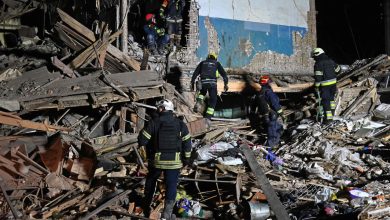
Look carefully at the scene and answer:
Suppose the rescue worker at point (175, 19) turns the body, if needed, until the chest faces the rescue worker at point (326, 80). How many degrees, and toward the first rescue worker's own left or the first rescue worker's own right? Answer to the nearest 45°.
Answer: approximately 45° to the first rescue worker's own left

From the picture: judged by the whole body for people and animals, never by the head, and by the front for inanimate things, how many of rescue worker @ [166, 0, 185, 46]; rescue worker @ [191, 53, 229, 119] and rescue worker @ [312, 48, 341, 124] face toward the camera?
1

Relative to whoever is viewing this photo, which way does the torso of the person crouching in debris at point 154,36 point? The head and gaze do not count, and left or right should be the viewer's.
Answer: facing the viewer and to the right of the viewer

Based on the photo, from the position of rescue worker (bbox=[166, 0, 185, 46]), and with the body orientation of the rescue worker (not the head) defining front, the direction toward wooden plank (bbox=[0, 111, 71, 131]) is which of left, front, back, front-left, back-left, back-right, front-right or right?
front-right

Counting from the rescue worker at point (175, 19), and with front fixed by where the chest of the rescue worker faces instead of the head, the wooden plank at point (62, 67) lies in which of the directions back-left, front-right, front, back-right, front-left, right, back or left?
front-right

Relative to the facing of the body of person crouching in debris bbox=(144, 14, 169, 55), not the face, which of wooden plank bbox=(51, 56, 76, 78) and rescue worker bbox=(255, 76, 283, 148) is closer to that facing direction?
the rescue worker

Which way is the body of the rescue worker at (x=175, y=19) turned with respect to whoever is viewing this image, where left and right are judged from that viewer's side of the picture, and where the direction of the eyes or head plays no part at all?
facing the viewer

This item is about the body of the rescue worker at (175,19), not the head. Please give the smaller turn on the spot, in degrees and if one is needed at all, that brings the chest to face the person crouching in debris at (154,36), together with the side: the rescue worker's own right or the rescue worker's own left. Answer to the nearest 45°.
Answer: approximately 90° to the rescue worker's own right

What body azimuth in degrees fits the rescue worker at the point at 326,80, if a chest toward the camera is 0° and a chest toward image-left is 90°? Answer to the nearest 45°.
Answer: approximately 135°

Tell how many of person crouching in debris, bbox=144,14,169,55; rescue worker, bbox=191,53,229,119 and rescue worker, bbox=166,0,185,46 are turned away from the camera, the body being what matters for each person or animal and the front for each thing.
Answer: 1

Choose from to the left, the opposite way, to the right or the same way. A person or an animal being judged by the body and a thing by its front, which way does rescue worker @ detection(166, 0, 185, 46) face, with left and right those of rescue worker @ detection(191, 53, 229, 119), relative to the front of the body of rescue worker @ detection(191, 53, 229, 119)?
the opposite way

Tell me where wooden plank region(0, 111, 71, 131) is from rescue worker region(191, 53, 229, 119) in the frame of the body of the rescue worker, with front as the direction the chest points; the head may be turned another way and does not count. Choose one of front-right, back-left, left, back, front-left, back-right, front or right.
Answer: back-left

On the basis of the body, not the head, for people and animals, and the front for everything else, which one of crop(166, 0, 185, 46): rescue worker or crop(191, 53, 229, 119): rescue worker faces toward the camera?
crop(166, 0, 185, 46): rescue worker
